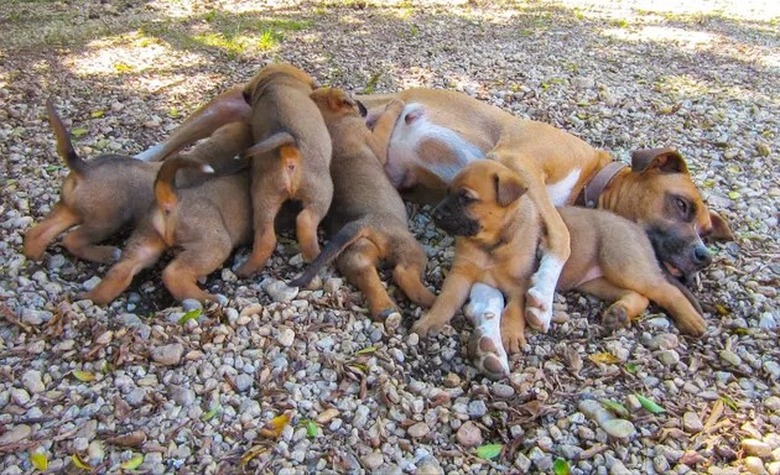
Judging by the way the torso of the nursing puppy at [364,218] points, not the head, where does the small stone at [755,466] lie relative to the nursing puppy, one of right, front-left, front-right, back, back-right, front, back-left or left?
back-right

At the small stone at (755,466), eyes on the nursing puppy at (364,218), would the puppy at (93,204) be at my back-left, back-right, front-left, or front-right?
front-left

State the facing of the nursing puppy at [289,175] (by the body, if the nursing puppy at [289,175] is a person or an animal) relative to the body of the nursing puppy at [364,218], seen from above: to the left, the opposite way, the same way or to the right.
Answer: the same way

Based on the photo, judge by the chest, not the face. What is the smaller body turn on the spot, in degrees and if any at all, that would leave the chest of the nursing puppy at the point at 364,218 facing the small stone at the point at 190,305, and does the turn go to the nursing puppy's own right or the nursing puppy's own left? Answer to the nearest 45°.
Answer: approximately 135° to the nursing puppy's own left

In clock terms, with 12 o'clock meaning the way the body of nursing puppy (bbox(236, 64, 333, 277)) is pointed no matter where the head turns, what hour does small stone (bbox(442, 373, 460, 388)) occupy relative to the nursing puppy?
The small stone is roughly at 5 o'clock from the nursing puppy.

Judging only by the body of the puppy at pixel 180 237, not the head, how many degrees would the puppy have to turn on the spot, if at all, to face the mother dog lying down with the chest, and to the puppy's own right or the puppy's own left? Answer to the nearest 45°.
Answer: approximately 45° to the puppy's own right

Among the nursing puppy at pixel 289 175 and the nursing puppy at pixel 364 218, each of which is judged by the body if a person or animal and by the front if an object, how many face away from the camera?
2

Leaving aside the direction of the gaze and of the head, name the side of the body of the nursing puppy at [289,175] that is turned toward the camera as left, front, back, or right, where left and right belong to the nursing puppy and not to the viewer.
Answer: back

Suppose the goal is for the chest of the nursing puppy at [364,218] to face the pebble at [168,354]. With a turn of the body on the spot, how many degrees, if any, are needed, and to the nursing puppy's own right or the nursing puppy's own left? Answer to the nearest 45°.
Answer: approximately 135° to the nursing puppy's own left

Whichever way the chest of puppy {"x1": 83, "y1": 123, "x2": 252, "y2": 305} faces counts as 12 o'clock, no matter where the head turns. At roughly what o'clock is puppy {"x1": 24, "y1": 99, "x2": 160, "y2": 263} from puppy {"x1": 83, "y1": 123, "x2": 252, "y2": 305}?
puppy {"x1": 24, "y1": 99, "x2": 160, "y2": 263} is roughly at 9 o'clock from puppy {"x1": 83, "y1": 123, "x2": 252, "y2": 305}.

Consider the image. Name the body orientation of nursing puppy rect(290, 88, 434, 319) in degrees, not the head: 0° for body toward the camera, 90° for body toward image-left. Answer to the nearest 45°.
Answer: approximately 180°

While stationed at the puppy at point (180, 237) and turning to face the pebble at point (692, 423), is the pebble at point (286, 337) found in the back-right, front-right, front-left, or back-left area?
front-right

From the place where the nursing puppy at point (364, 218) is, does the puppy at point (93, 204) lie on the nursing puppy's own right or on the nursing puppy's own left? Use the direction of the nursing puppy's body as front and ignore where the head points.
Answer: on the nursing puppy's own left

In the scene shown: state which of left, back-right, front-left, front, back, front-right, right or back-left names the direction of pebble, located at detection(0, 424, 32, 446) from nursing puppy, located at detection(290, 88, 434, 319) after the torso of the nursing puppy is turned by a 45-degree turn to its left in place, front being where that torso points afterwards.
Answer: left

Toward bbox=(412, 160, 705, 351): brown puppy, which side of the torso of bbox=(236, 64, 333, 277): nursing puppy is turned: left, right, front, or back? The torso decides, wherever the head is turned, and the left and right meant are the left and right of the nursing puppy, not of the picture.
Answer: right
